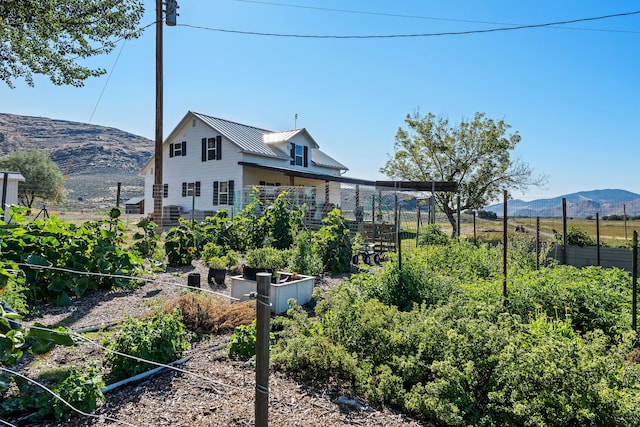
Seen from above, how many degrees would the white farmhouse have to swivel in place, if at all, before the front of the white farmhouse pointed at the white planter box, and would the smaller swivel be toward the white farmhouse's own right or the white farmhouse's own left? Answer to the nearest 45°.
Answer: approximately 45° to the white farmhouse's own right

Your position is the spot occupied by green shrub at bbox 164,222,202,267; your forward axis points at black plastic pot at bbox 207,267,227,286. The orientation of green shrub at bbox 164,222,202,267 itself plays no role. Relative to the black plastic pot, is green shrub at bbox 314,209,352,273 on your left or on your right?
left

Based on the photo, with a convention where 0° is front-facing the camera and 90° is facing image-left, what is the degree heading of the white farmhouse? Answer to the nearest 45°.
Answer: approximately 315°

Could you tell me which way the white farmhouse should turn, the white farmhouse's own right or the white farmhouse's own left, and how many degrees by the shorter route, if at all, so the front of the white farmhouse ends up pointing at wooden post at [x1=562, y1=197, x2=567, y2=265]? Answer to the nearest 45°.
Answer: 0° — it already faces it

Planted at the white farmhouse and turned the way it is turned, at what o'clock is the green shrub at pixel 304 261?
The green shrub is roughly at 1 o'clock from the white farmhouse.

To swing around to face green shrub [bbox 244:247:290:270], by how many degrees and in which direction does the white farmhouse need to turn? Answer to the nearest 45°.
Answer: approximately 45° to its right

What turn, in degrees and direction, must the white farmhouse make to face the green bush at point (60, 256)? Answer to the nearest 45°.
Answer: approximately 45° to its right

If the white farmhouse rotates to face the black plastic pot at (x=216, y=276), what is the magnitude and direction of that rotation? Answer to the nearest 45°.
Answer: approximately 45° to its right

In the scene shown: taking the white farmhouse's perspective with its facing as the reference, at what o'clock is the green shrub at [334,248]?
The green shrub is roughly at 1 o'clock from the white farmhouse.

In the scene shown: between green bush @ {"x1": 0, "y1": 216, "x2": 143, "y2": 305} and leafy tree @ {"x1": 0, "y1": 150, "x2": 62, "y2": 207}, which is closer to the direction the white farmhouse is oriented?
the green bush

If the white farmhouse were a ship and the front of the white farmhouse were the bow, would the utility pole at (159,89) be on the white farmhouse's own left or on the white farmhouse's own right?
on the white farmhouse's own right
